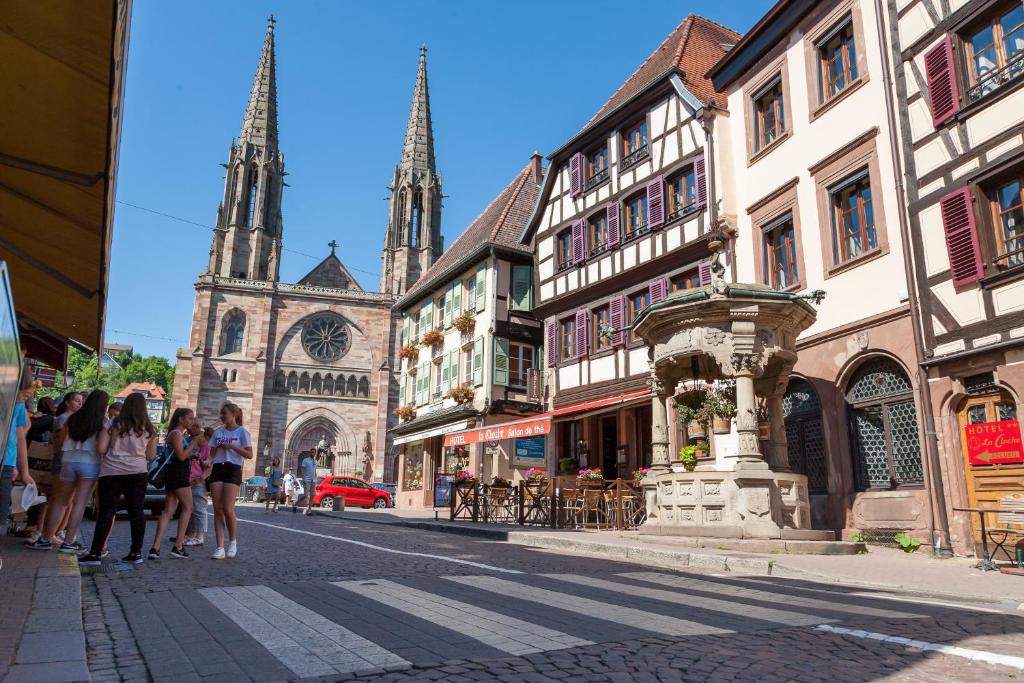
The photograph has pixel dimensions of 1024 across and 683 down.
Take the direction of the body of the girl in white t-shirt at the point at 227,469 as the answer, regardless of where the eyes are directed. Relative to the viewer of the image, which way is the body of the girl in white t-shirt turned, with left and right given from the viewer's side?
facing the viewer and to the left of the viewer

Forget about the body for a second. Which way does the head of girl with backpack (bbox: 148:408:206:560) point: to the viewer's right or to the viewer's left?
to the viewer's right

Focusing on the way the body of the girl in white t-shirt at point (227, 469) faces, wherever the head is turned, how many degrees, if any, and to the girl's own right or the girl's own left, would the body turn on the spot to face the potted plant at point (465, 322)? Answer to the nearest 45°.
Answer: approximately 180°

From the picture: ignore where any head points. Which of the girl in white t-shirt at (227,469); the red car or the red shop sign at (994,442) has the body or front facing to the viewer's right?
the red car

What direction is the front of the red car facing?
to the viewer's right

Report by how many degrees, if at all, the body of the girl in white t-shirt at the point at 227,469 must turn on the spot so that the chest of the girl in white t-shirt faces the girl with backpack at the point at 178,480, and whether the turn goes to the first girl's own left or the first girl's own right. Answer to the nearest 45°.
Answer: approximately 90° to the first girl's own right

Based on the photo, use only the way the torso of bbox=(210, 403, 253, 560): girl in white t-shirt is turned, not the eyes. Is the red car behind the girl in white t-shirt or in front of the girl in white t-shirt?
behind

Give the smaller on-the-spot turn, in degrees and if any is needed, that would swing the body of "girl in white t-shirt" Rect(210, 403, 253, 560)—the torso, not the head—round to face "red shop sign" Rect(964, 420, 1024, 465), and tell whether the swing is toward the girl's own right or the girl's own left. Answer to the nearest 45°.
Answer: approximately 135° to the girl's own left

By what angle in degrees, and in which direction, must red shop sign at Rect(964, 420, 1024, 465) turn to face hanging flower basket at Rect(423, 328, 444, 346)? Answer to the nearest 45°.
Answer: approximately 135° to its right

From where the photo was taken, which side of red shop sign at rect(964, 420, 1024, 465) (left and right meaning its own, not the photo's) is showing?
front
